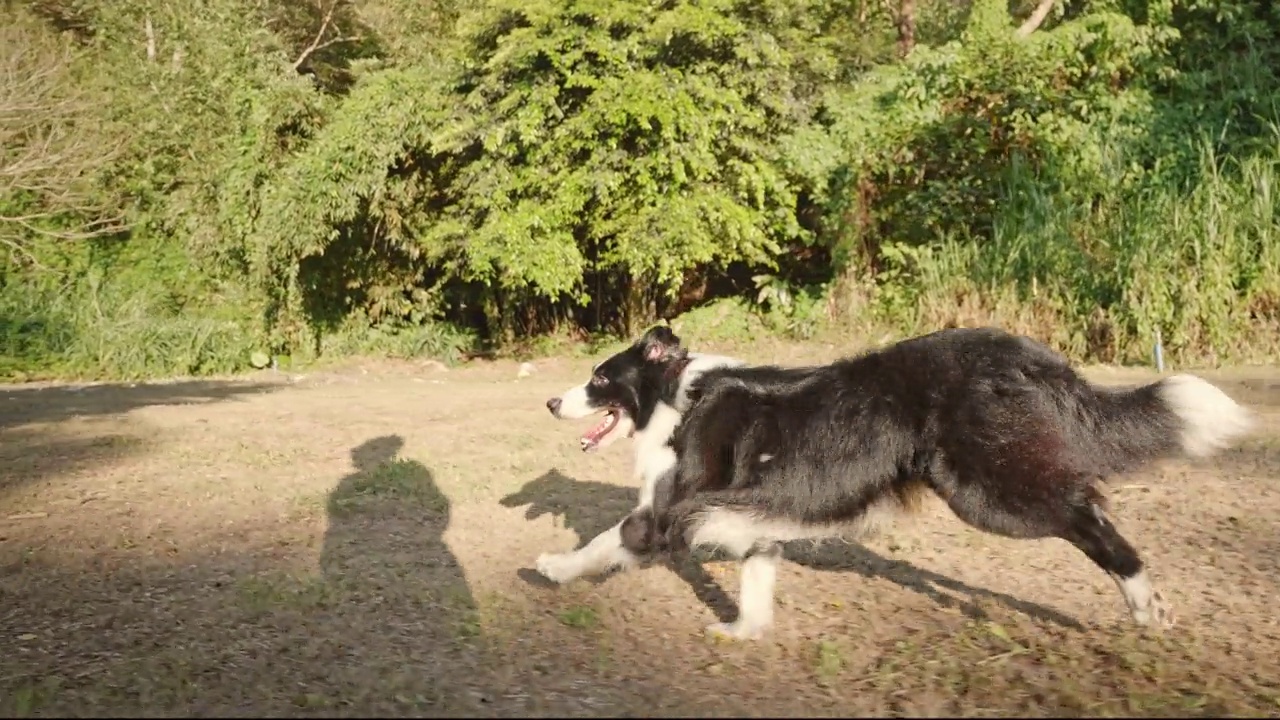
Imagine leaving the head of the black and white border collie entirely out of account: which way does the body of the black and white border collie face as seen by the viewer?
to the viewer's left
